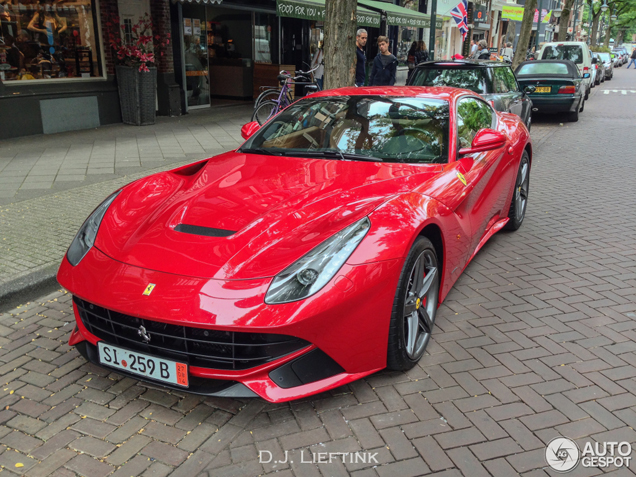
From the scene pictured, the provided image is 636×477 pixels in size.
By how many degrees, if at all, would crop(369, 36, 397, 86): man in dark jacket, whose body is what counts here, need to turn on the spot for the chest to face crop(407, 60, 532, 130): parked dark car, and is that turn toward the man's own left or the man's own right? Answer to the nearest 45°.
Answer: approximately 45° to the man's own left

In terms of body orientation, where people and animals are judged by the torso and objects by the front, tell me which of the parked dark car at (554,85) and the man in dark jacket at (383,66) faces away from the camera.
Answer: the parked dark car

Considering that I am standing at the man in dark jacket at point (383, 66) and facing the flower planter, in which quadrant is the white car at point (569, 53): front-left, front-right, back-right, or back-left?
back-right

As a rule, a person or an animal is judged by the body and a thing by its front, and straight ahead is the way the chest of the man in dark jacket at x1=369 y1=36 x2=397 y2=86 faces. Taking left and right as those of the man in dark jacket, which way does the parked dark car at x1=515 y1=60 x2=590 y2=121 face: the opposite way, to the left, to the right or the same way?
the opposite way

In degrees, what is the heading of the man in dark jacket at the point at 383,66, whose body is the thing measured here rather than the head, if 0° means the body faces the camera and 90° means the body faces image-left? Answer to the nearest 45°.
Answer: approximately 0°

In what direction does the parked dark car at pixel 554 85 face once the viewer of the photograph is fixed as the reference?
facing away from the viewer

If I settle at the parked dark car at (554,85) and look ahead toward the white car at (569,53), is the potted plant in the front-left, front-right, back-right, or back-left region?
back-left

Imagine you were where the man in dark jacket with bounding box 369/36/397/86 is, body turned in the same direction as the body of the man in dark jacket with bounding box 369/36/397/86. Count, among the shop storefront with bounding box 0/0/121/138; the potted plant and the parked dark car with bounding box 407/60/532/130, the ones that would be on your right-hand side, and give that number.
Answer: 2

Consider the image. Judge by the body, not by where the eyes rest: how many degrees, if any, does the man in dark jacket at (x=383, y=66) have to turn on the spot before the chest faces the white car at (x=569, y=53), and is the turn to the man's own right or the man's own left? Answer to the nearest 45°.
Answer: approximately 135° to the man's own left

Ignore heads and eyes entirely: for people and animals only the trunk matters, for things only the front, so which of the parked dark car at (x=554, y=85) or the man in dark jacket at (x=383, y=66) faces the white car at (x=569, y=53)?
the parked dark car
